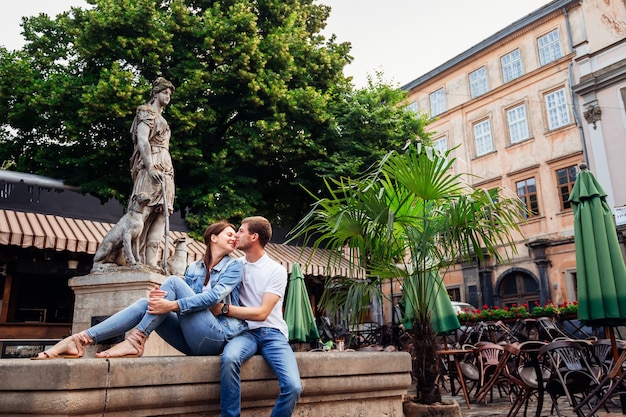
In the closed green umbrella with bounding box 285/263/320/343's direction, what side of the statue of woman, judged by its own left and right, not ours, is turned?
left

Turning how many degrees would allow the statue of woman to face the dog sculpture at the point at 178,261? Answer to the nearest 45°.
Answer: approximately 135° to its left

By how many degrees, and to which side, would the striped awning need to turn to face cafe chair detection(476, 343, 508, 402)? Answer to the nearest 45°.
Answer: approximately 45° to its left

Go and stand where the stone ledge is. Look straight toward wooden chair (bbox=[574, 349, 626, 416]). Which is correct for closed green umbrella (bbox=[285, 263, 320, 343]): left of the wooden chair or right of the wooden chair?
left

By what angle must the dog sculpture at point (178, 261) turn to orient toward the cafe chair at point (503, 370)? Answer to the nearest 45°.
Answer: approximately 45° to its right

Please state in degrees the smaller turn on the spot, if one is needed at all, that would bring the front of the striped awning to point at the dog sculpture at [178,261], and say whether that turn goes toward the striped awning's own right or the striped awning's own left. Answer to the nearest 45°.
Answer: approximately 45° to the striped awning's own left

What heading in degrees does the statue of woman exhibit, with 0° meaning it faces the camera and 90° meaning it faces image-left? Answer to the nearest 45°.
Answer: approximately 315°
